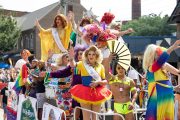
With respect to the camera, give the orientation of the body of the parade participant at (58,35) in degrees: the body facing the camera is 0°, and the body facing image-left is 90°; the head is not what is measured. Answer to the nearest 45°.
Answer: approximately 0°

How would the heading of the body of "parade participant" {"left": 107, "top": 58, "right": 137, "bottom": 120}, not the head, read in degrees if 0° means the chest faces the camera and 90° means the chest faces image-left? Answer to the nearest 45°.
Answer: approximately 0°

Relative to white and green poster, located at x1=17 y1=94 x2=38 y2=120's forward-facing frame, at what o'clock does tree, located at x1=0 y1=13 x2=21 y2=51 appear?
The tree is roughly at 6 o'clock from the white and green poster.

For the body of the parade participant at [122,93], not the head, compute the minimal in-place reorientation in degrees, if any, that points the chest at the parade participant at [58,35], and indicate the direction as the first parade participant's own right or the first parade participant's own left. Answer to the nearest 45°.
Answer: approximately 135° to the first parade participant's own right

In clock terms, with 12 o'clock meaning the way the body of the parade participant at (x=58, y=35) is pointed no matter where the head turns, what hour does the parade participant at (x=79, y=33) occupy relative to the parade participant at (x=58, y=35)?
the parade participant at (x=79, y=33) is roughly at 9 o'clock from the parade participant at (x=58, y=35).
